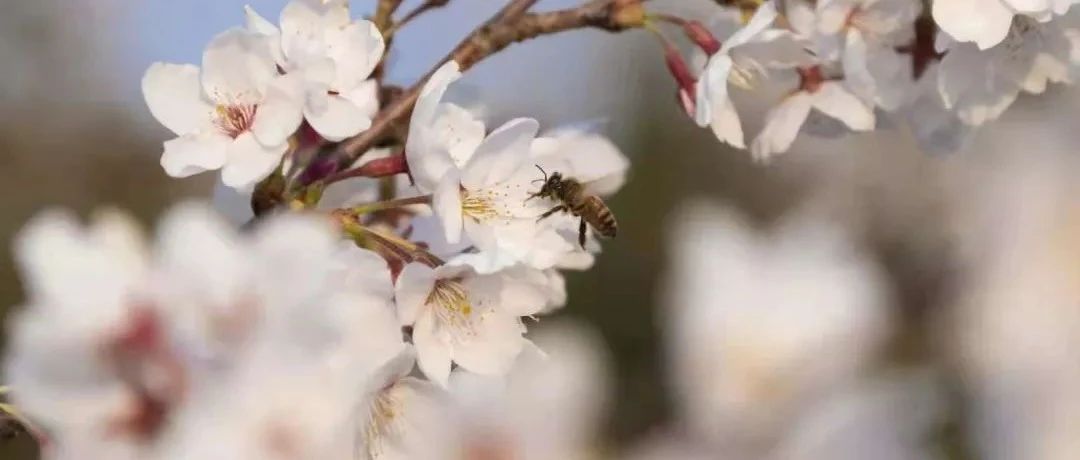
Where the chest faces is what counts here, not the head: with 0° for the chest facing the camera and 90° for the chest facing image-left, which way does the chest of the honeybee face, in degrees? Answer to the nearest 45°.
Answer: approximately 90°

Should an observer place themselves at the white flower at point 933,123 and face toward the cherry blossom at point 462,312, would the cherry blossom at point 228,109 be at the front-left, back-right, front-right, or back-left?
front-right

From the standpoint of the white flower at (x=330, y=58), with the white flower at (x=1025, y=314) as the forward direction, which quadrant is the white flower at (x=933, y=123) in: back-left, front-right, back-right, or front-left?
front-left

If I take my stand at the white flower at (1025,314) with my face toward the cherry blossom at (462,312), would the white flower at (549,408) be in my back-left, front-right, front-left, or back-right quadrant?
front-left

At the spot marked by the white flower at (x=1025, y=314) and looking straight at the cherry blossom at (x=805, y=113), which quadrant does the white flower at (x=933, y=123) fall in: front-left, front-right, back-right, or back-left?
front-right
